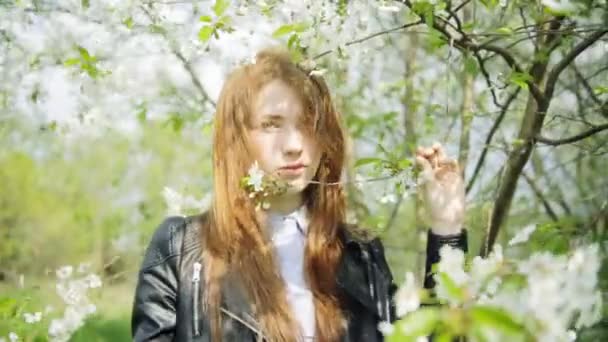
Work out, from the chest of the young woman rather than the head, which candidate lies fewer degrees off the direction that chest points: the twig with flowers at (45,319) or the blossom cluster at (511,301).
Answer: the blossom cluster

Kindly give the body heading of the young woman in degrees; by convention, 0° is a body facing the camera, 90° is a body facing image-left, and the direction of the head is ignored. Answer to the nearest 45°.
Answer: approximately 315°

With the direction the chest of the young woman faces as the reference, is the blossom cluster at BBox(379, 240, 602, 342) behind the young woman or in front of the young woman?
in front

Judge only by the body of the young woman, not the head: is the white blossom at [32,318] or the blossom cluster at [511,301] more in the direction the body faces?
the blossom cluster
